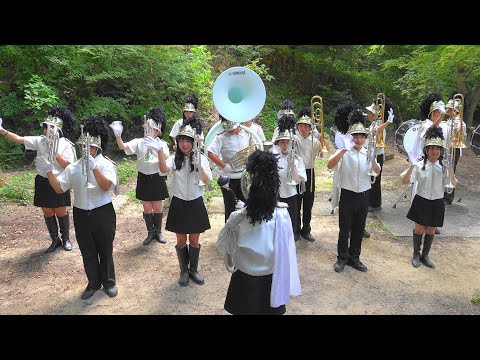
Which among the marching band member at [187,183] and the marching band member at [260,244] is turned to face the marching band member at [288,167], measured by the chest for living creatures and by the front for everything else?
the marching band member at [260,244]

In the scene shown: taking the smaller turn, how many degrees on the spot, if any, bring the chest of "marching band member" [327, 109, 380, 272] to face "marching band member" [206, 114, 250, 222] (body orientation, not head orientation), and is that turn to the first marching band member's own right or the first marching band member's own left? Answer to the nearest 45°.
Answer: approximately 90° to the first marching band member's own right

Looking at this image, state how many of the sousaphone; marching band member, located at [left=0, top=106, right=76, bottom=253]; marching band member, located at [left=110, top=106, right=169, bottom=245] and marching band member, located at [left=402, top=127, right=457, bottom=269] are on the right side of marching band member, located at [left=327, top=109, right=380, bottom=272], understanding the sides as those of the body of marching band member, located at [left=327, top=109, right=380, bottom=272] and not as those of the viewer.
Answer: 3

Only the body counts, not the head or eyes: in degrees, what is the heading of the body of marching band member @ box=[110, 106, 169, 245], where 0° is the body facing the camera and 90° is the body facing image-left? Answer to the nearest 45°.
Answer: approximately 0°

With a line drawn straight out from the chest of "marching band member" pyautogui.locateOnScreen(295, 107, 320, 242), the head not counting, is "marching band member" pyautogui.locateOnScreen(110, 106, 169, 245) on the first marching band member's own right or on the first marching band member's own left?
on the first marching band member's own right
